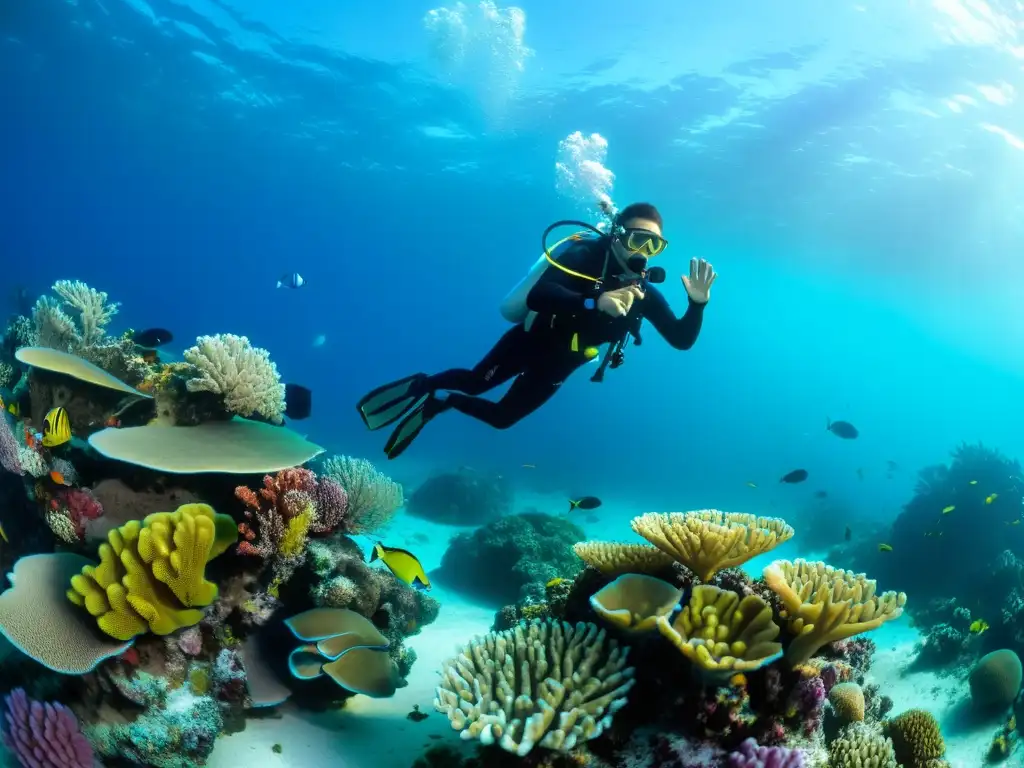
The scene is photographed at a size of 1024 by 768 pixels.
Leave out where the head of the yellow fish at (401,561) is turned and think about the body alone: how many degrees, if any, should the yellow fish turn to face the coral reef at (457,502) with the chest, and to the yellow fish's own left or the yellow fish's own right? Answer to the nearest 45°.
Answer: approximately 90° to the yellow fish's own left

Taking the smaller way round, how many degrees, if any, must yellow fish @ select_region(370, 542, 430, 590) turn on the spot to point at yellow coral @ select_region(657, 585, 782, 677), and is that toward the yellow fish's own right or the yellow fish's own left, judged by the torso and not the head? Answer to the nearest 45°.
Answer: approximately 45° to the yellow fish's own right

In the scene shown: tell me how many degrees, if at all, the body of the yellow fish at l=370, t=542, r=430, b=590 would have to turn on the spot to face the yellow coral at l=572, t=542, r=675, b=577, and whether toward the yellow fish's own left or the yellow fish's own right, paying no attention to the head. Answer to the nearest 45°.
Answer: approximately 45° to the yellow fish's own right

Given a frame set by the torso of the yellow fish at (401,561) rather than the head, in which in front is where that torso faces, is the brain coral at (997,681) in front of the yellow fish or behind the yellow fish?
in front

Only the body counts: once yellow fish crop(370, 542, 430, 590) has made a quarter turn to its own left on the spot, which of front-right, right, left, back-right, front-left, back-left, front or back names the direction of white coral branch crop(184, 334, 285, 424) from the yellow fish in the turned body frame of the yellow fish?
left

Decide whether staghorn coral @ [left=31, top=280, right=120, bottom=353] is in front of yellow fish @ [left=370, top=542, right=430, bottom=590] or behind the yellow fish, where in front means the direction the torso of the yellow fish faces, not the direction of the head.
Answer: behind

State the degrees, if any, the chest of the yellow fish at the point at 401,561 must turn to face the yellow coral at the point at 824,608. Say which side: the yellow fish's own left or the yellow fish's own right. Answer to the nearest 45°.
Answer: approximately 45° to the yellow fish's own right

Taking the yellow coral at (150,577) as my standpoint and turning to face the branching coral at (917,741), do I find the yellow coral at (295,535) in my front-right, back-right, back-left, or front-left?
front-left

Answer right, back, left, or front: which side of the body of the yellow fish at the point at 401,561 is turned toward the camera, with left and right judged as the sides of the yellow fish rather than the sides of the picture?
right

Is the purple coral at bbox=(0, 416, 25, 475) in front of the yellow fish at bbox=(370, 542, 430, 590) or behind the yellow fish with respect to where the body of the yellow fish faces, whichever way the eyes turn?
behind

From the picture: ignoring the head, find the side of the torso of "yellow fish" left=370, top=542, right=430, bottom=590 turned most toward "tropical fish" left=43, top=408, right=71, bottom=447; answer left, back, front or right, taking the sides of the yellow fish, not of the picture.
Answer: back
